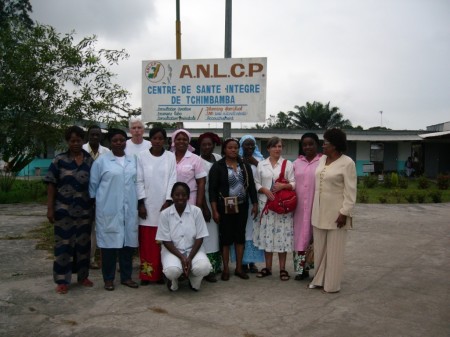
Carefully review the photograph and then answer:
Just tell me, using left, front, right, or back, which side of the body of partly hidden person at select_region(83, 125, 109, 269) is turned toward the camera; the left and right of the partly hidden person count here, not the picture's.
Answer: front

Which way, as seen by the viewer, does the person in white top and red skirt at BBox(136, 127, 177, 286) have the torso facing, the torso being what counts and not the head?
toward the camera

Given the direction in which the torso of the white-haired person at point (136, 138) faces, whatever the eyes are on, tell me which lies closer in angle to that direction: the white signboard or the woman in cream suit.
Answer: the woman in cream suit

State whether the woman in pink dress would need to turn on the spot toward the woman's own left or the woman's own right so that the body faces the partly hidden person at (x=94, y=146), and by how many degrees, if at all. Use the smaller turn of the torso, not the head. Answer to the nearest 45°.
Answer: approximately 90° to the woman's own right

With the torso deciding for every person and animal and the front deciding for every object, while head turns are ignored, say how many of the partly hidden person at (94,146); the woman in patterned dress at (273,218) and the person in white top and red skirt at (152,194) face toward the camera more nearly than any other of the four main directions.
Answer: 3

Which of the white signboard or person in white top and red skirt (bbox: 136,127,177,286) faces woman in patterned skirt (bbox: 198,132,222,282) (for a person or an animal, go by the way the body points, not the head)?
the white signboard

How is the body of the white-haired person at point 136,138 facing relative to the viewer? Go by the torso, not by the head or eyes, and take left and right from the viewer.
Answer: facing the viewer

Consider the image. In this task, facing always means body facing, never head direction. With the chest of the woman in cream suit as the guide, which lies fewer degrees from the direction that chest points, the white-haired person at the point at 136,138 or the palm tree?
the white-haired person

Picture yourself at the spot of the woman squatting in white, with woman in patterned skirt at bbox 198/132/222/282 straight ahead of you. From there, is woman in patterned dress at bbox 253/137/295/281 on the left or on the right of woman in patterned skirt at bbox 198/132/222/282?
right

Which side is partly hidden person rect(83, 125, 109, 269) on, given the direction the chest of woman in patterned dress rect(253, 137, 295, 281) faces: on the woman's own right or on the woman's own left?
on the woman's own right

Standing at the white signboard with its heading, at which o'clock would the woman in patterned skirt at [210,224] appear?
The woman in patterned skirt is roughly at 12 o'clock from the white signboard.

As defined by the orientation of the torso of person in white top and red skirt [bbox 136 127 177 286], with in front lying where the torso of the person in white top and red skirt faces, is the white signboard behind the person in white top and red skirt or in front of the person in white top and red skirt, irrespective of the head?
behind

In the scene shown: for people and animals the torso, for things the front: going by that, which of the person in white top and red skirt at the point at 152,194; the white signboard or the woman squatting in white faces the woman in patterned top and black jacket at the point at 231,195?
the white signboard
